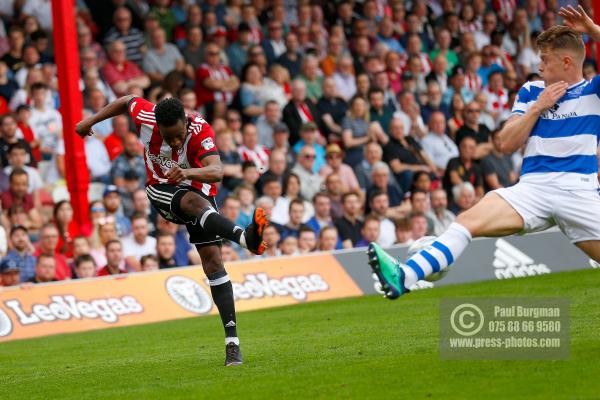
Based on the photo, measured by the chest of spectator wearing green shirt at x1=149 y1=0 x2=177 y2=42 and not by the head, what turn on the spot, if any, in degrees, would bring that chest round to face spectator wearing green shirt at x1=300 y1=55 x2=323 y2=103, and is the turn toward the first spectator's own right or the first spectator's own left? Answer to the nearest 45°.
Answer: approximately 90° to the first spectator's own left

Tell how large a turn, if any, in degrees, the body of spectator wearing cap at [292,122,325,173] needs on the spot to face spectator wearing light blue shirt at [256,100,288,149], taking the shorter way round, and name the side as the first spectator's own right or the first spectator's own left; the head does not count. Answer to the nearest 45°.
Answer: approximately 90° to the first spectator's own right

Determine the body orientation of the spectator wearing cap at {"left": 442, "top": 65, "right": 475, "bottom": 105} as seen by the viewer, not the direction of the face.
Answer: toward the camera

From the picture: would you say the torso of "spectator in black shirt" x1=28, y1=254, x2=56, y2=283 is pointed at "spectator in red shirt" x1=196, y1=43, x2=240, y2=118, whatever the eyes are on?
no

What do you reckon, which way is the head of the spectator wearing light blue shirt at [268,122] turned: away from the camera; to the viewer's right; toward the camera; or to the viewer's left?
toward the camera

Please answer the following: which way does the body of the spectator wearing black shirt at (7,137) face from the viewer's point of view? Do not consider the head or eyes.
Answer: toward the camera

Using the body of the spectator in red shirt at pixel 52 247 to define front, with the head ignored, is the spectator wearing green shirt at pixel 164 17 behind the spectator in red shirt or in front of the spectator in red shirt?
behind

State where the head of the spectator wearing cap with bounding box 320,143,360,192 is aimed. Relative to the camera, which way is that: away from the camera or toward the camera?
toward the camera

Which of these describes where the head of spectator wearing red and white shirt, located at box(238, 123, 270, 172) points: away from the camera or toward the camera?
toward the camera

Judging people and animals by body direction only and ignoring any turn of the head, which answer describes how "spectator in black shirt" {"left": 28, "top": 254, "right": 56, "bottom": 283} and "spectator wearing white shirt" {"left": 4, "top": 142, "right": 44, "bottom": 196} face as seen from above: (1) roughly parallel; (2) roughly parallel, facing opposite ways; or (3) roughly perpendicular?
roughly parallel

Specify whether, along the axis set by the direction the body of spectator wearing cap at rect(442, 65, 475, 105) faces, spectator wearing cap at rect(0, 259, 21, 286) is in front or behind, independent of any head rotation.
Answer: in front

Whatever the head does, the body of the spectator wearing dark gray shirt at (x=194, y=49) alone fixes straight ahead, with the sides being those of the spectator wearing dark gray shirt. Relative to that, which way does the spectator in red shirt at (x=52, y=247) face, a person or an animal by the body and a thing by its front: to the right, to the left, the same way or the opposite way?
the same way

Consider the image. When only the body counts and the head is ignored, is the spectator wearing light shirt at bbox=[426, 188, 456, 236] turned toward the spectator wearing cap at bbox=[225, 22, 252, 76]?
no

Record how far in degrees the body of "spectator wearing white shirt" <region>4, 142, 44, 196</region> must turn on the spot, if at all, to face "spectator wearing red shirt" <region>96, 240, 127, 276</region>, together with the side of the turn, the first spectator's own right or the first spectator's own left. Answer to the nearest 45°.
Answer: approximately 45° to the first spectator's own left
